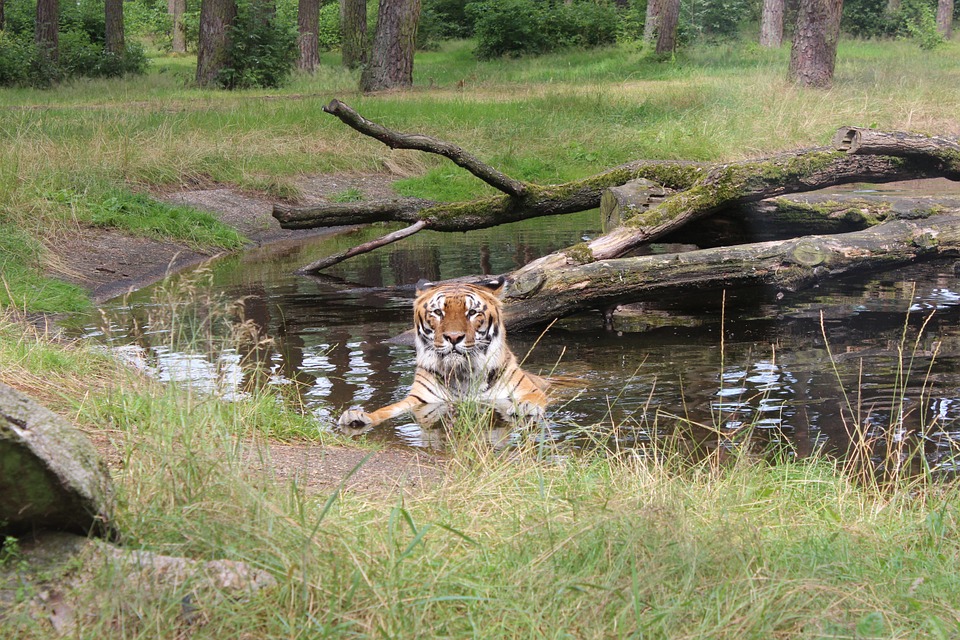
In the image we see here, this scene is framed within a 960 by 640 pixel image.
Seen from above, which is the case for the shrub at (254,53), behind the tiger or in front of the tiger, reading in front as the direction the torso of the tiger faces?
behind

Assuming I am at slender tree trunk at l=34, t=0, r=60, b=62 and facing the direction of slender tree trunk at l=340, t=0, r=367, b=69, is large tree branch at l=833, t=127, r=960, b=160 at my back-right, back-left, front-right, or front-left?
front-right

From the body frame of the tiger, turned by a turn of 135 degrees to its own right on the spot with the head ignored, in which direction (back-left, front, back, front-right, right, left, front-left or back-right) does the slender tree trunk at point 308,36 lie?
front-right

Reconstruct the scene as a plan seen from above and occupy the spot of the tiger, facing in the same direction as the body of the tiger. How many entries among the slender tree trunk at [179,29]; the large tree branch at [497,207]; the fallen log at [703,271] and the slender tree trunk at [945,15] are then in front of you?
0

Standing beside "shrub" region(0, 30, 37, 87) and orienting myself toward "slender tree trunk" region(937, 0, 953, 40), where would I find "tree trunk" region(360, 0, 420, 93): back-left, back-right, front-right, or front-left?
front-right

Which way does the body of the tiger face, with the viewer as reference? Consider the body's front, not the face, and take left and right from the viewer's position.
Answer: facing the viewer

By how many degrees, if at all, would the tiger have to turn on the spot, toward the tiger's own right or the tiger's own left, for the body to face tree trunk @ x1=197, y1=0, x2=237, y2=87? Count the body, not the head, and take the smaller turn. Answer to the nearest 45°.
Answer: approximately 180°

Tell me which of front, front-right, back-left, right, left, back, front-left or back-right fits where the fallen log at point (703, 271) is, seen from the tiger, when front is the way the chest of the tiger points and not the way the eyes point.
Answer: back-left

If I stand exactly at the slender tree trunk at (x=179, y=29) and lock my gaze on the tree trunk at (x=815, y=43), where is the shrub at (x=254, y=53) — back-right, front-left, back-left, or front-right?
front-right

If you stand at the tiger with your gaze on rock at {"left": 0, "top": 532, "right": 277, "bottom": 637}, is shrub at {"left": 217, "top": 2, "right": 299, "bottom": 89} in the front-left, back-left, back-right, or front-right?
back-right

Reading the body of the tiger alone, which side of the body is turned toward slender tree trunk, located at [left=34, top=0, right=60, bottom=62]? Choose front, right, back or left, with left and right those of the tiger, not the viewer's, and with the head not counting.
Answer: back

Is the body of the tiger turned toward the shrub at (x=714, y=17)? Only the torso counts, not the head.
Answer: no

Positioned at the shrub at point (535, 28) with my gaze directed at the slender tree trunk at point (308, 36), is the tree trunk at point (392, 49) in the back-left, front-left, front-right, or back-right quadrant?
front-left

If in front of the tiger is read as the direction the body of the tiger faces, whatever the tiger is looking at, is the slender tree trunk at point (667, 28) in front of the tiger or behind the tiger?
behind

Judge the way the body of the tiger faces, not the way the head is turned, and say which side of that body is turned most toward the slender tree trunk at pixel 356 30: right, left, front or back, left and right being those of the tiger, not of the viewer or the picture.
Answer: back

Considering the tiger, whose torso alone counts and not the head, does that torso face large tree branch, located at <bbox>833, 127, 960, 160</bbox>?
no

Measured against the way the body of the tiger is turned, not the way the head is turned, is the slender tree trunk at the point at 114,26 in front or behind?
behind

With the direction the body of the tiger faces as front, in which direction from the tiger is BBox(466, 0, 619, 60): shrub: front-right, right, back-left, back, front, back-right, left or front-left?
back
